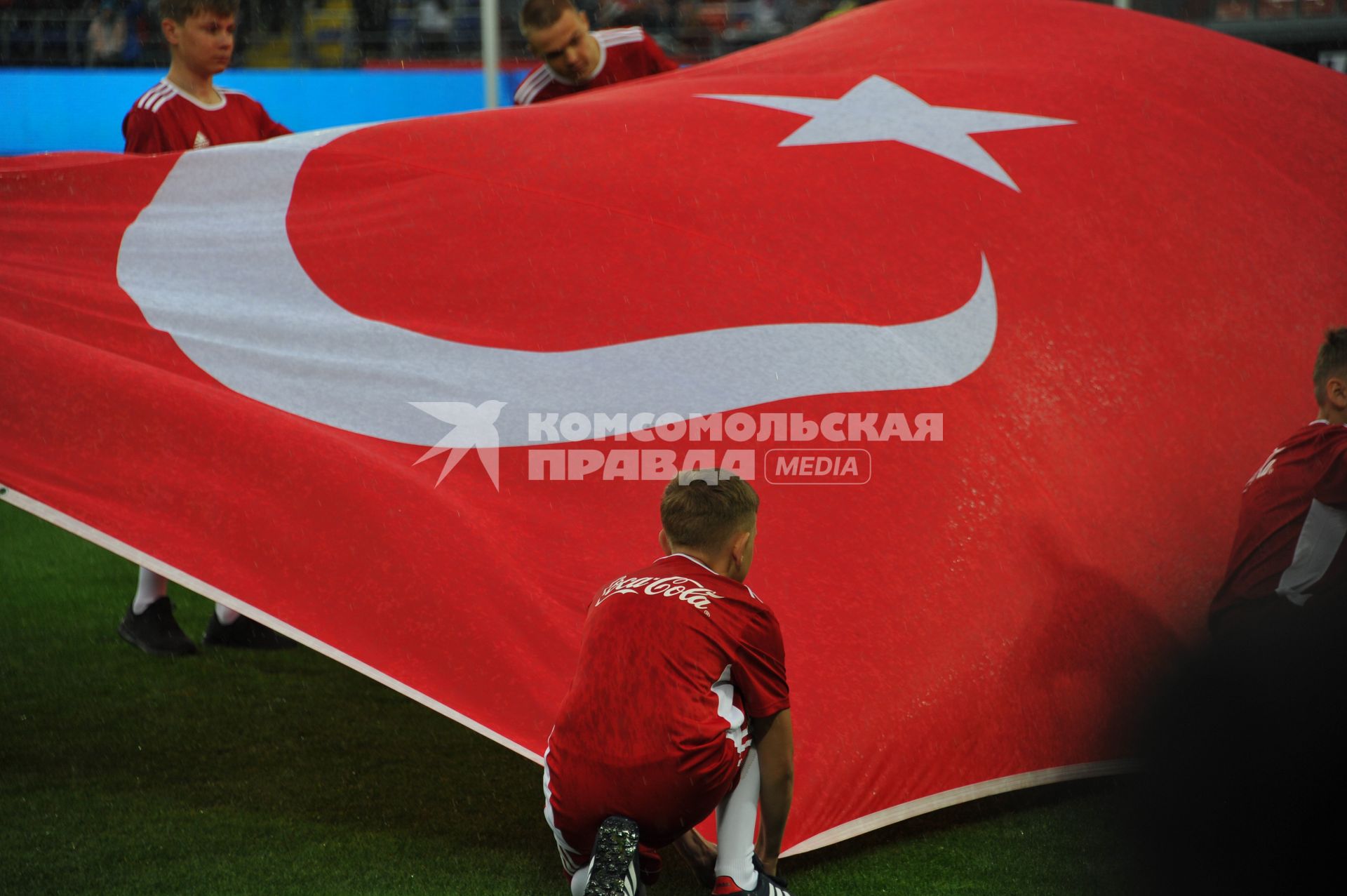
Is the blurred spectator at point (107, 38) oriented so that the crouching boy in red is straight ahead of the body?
yes

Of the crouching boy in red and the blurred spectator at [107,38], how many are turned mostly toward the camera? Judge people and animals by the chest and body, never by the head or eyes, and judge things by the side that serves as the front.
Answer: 1

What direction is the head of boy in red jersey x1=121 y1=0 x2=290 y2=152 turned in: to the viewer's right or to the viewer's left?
to the viewer's right

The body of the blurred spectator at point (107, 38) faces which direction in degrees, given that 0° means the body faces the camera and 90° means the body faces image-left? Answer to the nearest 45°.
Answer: approximately 0°

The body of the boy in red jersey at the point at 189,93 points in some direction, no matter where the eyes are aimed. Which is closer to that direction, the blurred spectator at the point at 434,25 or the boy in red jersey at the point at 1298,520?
the boy in red jersey

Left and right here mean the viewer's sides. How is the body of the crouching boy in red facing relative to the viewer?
facing away from the viewer and to the right of the viewer

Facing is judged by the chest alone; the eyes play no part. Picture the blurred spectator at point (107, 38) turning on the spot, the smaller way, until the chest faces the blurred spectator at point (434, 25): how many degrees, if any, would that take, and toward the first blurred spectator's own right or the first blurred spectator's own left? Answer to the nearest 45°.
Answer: approximately 90° to the first blurred spectator's own left

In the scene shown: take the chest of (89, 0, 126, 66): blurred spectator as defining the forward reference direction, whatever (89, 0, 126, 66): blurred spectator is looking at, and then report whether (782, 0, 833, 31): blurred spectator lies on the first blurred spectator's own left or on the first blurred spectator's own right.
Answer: on the first blurred spectator's own left

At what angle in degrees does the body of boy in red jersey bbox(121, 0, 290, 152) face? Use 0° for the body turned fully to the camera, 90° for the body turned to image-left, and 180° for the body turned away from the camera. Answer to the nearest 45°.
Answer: approximately 315°

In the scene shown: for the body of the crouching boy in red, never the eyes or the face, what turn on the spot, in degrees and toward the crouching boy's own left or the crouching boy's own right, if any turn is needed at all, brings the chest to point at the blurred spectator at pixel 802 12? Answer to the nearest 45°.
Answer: approximately 45° to the crouching boy's own left
